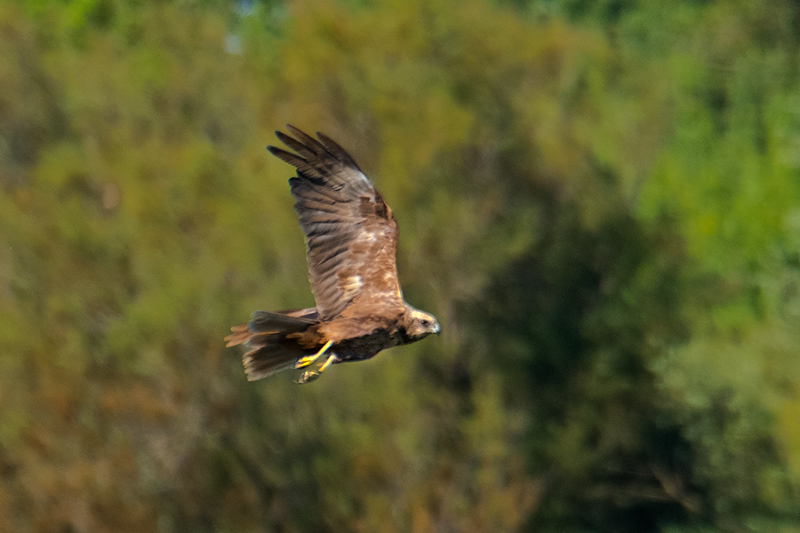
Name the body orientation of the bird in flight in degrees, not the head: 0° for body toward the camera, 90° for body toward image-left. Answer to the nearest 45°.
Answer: approximately 270°
